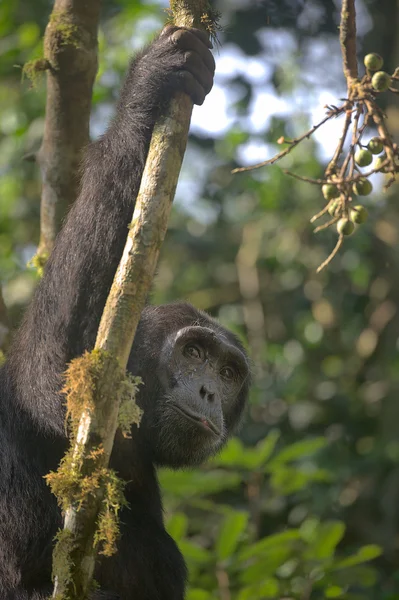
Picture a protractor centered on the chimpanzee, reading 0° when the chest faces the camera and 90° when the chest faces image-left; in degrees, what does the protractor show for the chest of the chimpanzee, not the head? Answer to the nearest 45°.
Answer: approximately 315°

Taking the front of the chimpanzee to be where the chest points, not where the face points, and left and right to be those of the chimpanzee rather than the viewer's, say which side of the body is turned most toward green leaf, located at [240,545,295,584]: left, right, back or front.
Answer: left

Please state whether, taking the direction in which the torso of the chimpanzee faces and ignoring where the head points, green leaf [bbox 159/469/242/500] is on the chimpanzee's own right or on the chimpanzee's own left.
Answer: on the chimpanzee's own left

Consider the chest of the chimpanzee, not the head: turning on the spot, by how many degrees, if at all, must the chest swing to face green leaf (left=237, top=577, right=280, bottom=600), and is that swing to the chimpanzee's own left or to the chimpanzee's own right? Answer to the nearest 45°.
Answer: approximately 90° to the chimpanzee's own left

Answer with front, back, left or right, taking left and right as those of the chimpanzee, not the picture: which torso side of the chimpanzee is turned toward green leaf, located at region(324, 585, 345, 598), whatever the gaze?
left

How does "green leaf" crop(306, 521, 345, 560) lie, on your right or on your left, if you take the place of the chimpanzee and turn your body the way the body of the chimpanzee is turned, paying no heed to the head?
on your left

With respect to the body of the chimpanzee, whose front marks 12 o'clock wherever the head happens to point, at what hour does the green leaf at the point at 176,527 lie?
The green leaf is roughly at 8 o'clock from the chimpanzee.
